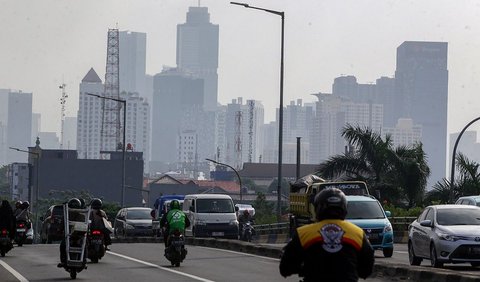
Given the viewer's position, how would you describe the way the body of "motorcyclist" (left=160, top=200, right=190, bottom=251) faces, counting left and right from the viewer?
facing away from the viewer

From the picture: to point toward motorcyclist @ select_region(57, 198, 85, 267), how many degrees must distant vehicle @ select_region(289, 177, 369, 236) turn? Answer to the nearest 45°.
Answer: approximately 45° to its right

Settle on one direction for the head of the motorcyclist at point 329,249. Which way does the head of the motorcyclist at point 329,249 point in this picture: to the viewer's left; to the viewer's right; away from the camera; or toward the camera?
away from the camera

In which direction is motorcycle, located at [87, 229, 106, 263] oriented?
away from the camera

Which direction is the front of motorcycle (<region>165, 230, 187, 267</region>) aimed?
away from the camera

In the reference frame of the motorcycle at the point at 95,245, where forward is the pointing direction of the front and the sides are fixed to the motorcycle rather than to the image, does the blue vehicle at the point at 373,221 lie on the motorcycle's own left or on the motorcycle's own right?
on the motorcycle's own right

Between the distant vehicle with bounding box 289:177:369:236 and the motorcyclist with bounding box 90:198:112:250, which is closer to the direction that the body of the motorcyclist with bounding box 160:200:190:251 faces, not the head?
the distant vehicle
